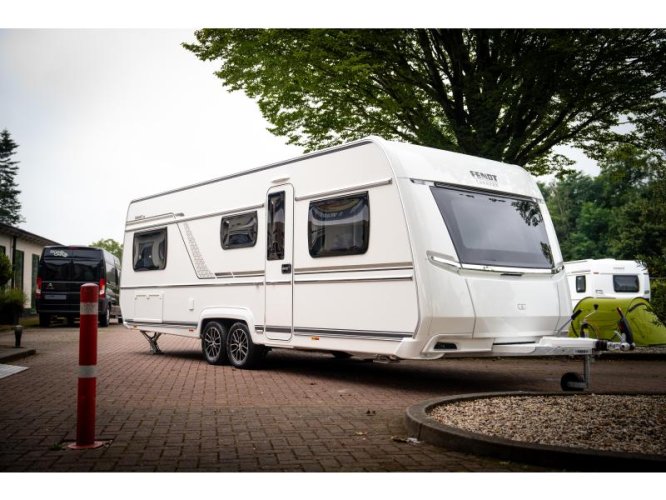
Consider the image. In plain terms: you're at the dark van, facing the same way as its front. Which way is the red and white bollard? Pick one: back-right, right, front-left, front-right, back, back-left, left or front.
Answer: back

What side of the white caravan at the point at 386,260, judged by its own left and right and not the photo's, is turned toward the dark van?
back

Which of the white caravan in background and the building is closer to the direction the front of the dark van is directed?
the building

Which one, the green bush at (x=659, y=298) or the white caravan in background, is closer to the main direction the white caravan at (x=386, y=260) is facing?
the green bush

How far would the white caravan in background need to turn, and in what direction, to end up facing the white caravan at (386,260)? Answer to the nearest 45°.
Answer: approximately 135° to its left

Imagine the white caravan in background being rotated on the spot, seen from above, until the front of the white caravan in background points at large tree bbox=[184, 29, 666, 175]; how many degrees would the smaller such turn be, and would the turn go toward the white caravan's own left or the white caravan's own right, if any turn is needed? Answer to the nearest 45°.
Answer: approximately 90° to the white caravan's own right

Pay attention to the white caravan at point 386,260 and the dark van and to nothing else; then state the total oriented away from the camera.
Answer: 1

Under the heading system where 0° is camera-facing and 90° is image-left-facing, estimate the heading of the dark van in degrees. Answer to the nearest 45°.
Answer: approximately 180°

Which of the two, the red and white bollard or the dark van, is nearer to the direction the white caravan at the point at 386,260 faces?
the red and white bollard

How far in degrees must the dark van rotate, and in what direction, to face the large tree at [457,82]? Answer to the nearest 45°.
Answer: approximately 135° to its right
